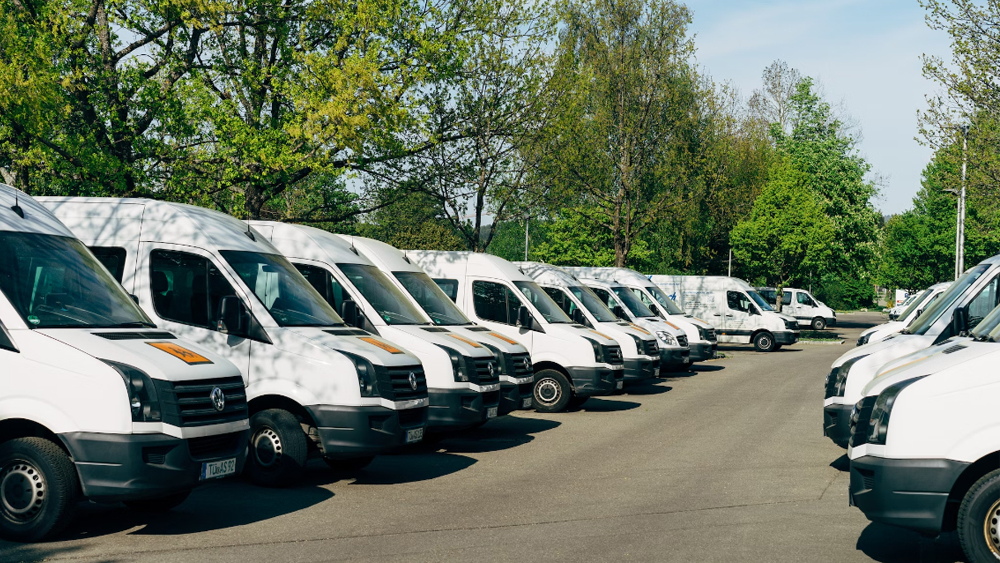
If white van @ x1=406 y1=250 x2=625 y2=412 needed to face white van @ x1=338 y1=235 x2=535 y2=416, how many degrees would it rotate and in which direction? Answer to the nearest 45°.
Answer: approximately 90° to its right

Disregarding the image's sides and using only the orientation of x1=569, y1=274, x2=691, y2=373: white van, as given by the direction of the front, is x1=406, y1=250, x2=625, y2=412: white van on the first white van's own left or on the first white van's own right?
on the first white van's own right

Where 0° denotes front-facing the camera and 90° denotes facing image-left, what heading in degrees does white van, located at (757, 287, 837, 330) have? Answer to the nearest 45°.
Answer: approximately 270°
